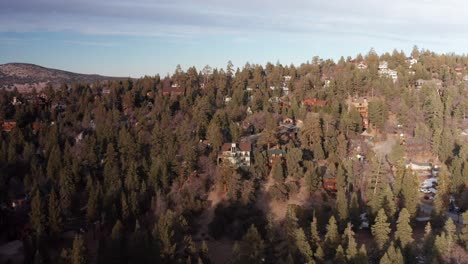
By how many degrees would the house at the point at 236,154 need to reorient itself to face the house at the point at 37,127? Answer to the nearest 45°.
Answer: approximately 135° to its right

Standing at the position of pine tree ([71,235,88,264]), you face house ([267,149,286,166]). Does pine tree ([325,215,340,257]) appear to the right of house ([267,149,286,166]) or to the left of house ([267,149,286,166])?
right

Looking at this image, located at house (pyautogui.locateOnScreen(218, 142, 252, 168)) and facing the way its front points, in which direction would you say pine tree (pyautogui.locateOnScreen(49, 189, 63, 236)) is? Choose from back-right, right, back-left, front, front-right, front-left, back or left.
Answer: front-right

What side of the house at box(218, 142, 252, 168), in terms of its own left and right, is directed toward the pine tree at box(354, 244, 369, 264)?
front

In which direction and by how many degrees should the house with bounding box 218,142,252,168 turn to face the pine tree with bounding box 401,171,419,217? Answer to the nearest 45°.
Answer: approximately 45° to its left

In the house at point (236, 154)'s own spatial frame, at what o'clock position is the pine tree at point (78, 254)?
The pine tree is roughly at 1 o'clock from the house.

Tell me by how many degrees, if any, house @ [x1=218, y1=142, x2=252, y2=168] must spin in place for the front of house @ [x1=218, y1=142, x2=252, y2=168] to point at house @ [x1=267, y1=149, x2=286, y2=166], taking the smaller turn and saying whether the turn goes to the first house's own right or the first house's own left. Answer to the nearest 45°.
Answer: approximately 90° to the first house's own left

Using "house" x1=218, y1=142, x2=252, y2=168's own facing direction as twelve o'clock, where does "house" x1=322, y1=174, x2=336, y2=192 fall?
"house" x1=322, y1=174, x2=336, y2=192 is roughly at 10 o'clock from "house" x1=218, y1=142, x2=252, y2=168.

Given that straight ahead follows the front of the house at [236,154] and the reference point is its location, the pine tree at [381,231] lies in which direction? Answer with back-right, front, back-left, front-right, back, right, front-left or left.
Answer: front-left

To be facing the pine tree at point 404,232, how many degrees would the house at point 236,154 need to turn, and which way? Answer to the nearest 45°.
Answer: approximately 45° to its left

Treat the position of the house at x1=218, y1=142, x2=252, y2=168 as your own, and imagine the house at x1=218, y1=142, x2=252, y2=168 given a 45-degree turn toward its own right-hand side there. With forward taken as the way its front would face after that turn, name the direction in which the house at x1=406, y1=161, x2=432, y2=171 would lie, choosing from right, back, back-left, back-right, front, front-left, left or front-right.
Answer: back-left

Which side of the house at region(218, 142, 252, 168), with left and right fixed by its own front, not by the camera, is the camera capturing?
front

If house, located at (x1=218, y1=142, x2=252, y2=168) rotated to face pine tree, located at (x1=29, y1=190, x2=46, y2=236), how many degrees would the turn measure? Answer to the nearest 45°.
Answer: approximately 45° to its right

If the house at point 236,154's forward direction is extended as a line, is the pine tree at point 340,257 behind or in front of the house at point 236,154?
in front
